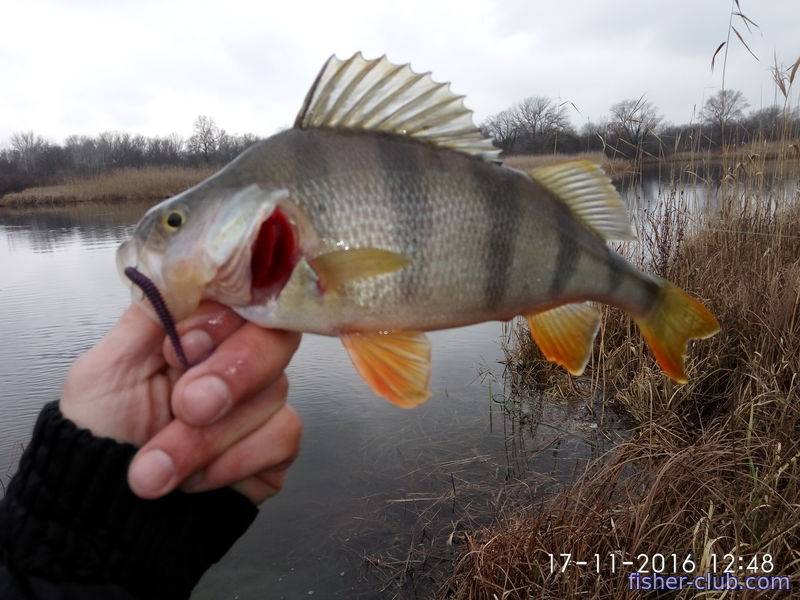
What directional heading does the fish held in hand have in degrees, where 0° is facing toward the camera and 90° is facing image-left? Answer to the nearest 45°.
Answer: approximately 90°
